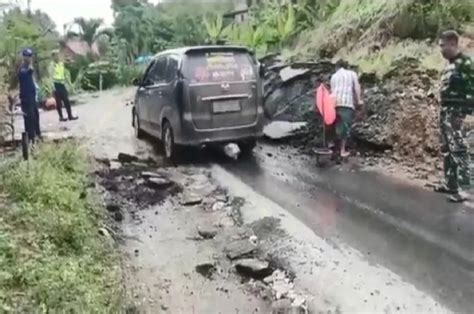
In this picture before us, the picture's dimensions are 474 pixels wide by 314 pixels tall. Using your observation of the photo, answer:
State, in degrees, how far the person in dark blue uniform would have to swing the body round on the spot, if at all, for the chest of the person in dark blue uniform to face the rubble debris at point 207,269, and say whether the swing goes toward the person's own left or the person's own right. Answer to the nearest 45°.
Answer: approximately 90° to the person's own right

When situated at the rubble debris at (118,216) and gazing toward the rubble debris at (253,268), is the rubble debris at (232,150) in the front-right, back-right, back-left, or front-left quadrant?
back-left

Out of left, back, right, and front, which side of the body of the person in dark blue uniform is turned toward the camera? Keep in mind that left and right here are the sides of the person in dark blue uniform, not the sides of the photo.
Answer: right

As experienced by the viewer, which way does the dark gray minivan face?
facing away from the viewer and to the left of the viewer

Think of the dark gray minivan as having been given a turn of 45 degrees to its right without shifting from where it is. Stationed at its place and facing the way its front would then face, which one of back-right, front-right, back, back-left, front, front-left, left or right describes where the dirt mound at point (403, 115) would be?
right

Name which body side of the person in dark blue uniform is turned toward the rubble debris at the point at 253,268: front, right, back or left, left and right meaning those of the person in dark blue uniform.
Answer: right

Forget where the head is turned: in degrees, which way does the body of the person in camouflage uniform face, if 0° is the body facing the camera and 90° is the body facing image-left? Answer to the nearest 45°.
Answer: approximately 90°

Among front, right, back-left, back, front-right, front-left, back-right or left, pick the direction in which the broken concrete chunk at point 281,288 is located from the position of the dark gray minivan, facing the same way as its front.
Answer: back-left

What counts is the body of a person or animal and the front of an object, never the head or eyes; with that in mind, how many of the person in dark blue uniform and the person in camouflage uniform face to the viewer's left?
1
